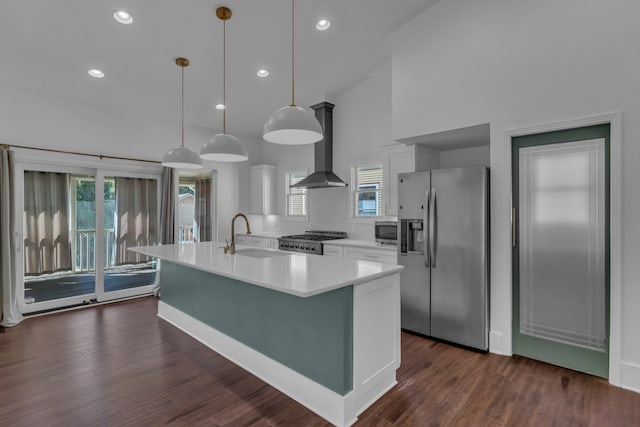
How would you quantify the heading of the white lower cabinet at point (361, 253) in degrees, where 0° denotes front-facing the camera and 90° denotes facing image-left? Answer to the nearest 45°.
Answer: approximately 45°

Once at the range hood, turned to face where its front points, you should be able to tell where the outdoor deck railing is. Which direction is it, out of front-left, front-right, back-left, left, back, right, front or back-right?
front-right

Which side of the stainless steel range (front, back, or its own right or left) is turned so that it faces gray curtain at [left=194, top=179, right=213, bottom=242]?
right

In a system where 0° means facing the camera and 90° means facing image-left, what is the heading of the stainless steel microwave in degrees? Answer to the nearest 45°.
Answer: approximately 45°

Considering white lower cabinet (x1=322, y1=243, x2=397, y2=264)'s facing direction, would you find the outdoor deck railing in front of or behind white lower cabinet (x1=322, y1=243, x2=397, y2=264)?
in front

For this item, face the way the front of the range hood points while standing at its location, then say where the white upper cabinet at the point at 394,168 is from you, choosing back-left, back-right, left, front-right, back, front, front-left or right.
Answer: left

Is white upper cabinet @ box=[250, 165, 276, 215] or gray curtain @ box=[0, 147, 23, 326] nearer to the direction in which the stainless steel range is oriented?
the gray curtain

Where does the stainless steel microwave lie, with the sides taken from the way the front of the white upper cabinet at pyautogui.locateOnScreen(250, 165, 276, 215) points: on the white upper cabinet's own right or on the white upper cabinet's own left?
on the white upper cabinet's own left

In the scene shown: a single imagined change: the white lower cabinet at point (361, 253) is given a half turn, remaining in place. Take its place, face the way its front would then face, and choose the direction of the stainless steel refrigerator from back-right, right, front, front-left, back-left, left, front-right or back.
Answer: right

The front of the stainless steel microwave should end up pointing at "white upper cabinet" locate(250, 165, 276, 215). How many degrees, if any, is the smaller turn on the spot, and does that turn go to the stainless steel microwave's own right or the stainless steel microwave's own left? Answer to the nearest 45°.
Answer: approximately 90° to the stainless steel microwave's own right
